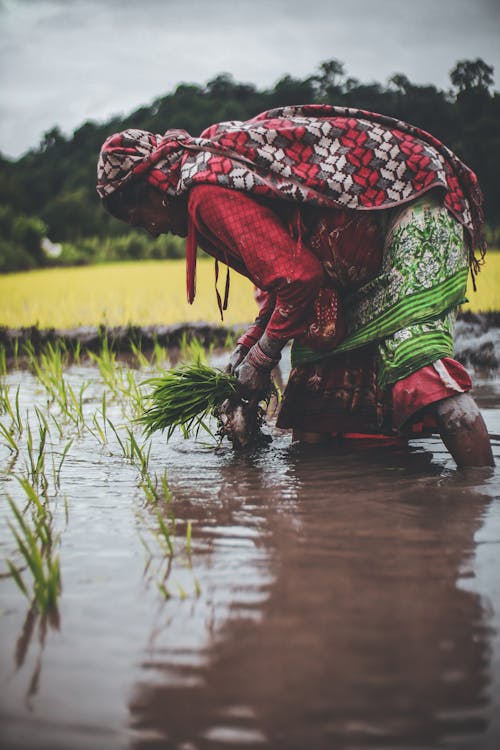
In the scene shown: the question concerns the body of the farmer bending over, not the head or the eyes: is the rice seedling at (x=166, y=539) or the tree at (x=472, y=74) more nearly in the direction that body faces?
the rice seedling

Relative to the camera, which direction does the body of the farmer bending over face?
to the viewer's left

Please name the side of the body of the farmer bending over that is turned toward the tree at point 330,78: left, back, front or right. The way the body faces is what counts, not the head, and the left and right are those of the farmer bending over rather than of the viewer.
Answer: right

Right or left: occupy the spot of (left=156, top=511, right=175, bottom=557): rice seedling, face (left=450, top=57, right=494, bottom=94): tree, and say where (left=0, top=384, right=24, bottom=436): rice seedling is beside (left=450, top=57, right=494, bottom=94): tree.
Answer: left

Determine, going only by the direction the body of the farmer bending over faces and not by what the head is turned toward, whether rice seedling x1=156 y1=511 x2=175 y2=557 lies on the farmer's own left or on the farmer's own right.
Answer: on the farmer's own left
